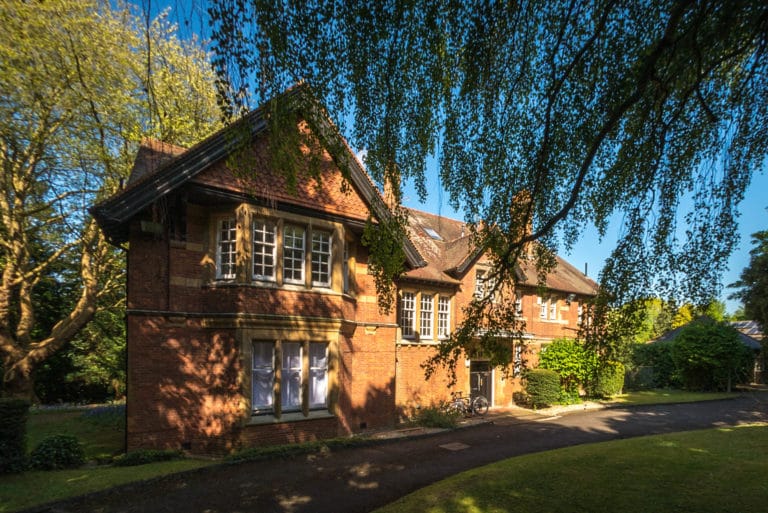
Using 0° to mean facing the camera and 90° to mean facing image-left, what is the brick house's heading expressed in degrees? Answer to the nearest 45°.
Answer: approximately 315°

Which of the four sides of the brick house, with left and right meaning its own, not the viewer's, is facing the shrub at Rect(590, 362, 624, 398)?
left

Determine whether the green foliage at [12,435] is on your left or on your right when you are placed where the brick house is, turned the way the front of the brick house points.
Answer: on your right

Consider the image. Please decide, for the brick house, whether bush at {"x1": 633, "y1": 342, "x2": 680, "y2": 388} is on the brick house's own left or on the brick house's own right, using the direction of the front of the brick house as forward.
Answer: on the brick house's own left

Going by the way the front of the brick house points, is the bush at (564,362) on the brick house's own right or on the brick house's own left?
on the brick house's own left
